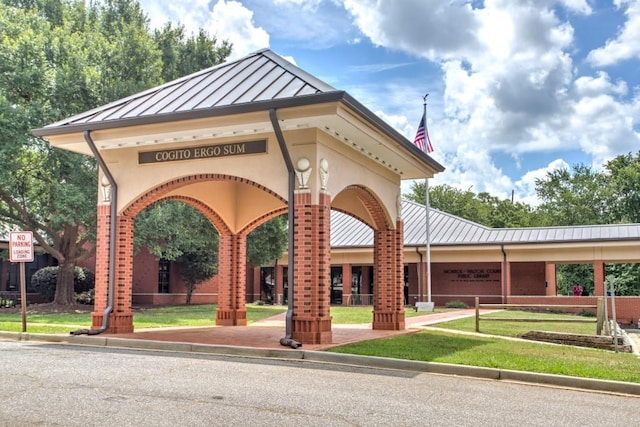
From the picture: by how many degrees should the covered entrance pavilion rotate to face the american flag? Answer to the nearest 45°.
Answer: approximately 180°

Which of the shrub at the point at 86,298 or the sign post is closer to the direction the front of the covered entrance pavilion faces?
the sign post

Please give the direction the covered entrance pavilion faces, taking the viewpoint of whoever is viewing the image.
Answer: facing the viewer and to the left of the viewer

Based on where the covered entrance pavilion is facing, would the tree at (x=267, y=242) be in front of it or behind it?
behind

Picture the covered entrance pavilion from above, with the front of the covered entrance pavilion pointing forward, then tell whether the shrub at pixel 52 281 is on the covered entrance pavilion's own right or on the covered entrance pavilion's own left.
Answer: on the covered entrance pavilion's own right

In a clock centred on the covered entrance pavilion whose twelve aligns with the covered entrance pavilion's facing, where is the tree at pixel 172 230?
The tree is roughly at 4 o'clock from the covered entrance pavilion.

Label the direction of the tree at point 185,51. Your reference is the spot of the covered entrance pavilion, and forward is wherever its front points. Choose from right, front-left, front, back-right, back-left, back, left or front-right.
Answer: back-right

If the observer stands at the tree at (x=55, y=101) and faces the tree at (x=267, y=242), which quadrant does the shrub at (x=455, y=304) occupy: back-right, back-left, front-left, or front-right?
front-right

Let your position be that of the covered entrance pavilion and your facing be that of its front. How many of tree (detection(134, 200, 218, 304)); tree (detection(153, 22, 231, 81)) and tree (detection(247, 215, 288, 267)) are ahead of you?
0

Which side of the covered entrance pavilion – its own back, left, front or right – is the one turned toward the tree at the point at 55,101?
right
